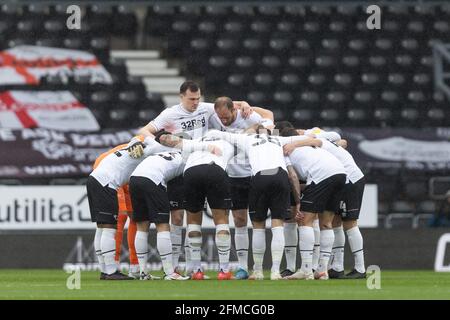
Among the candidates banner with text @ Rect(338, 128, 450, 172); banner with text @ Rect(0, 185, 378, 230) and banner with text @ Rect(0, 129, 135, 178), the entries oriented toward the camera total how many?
3

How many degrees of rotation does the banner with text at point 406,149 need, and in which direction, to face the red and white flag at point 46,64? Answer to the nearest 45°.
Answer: approximately 90° to its right

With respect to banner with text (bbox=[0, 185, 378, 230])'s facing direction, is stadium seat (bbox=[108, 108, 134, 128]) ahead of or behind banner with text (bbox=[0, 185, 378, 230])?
behind

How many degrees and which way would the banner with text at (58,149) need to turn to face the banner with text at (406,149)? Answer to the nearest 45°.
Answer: approximately 90° to its left

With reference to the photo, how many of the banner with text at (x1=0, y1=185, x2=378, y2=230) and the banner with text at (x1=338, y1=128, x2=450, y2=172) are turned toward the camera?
2

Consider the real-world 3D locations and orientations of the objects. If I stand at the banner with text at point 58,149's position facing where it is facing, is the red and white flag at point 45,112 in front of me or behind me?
behind

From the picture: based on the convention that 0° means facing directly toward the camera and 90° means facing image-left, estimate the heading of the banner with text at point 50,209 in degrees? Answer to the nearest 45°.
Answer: approximately 0°

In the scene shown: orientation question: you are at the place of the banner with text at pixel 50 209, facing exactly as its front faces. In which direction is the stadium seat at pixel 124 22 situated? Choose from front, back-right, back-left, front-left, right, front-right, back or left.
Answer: back

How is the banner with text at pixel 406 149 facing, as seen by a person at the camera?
facing the viewer

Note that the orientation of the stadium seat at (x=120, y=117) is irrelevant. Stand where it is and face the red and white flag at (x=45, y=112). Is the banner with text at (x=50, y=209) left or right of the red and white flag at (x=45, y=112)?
left

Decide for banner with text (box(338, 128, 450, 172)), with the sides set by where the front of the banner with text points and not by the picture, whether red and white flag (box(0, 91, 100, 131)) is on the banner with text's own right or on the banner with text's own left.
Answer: on the banner with text's own right

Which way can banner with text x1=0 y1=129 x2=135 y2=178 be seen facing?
toward the camera
